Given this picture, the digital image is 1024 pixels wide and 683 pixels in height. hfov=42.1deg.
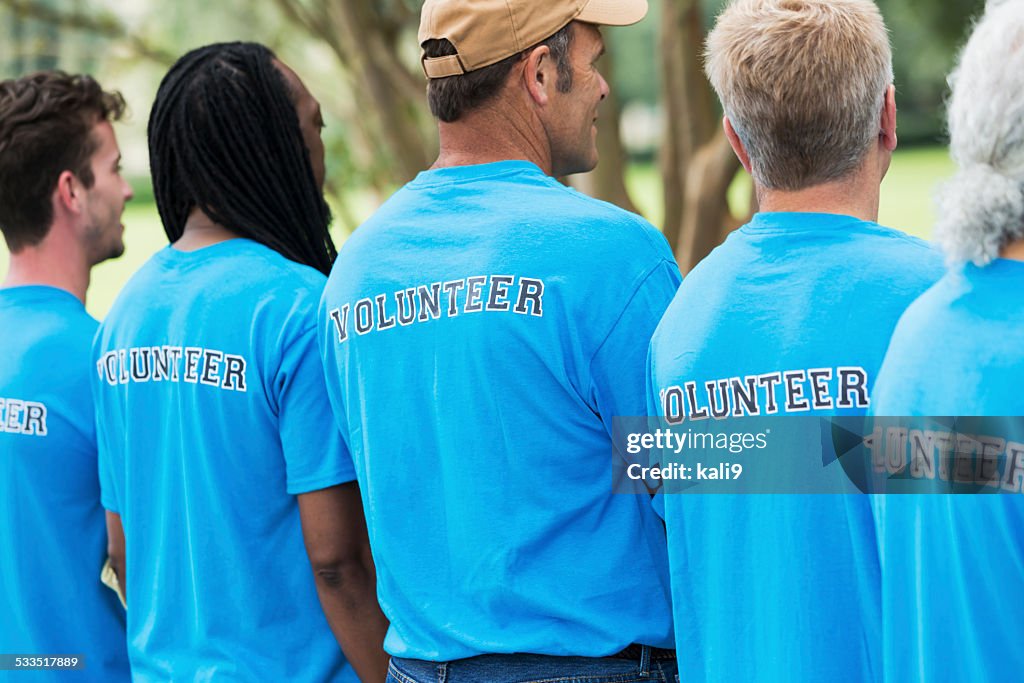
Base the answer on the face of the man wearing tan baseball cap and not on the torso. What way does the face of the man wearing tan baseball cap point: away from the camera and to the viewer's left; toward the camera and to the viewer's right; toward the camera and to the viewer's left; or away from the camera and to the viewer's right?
away from the camera and to the viewer's right

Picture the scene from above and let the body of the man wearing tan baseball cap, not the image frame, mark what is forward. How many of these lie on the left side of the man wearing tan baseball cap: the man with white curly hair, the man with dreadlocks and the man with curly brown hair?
2

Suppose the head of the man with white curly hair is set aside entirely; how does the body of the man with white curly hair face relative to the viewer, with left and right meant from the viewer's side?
facing away from the viewer and to the right of the viewer

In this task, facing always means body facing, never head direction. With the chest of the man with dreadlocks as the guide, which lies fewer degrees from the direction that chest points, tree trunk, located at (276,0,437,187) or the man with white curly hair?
the tree trunk

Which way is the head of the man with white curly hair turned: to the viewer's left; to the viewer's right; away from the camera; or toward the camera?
away from the camera

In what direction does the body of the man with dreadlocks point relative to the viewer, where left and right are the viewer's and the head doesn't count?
facing away from the viewer and to the right of the viewer

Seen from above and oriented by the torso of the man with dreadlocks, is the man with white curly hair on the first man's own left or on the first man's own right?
on the first man's own right

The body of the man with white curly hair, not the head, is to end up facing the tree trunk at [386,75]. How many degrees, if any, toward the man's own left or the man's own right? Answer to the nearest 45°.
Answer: approximately 90° to the man's own left

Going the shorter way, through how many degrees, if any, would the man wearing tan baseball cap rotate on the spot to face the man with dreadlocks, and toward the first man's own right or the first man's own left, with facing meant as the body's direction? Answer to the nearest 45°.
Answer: approximately 90° to the first man's own left

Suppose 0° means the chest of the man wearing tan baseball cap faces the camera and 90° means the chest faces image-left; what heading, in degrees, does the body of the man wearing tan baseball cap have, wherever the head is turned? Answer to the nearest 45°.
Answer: approximately 225°

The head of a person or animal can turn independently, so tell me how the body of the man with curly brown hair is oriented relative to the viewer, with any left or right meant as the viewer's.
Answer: facing away from the viewer and to the right of the viewer

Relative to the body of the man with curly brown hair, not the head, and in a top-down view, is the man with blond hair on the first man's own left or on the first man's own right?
on the first man's own right

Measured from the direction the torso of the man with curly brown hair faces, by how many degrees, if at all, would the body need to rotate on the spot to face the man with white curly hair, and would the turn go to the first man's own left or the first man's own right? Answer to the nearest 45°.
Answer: approximately 90° to the first man's own right
